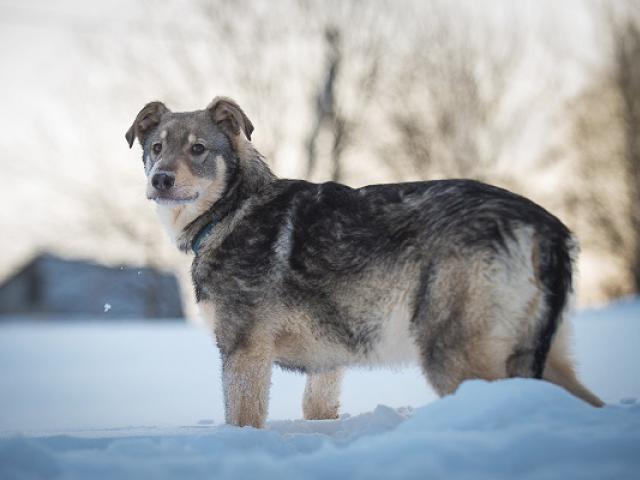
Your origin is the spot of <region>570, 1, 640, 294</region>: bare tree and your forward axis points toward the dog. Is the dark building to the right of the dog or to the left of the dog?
right

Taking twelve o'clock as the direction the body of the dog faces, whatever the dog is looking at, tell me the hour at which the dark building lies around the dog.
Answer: The dark building is roughly at 2 o'clock from the dog.

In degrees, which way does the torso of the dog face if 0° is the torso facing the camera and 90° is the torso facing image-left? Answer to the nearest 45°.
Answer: approximately 90°

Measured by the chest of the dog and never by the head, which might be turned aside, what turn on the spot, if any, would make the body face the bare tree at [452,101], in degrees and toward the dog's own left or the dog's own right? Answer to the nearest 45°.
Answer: approximately 90° to the dog's own right

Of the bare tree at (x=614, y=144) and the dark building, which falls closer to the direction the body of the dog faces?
the dark building

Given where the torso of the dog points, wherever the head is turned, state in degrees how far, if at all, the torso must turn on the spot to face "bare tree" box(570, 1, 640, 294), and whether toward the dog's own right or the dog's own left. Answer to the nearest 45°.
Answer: approximately 135° to the dog's own right

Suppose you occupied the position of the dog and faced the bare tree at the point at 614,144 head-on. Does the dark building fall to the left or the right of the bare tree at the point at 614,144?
left

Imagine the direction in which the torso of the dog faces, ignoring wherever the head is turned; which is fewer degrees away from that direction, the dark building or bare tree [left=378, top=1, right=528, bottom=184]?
the dark building
